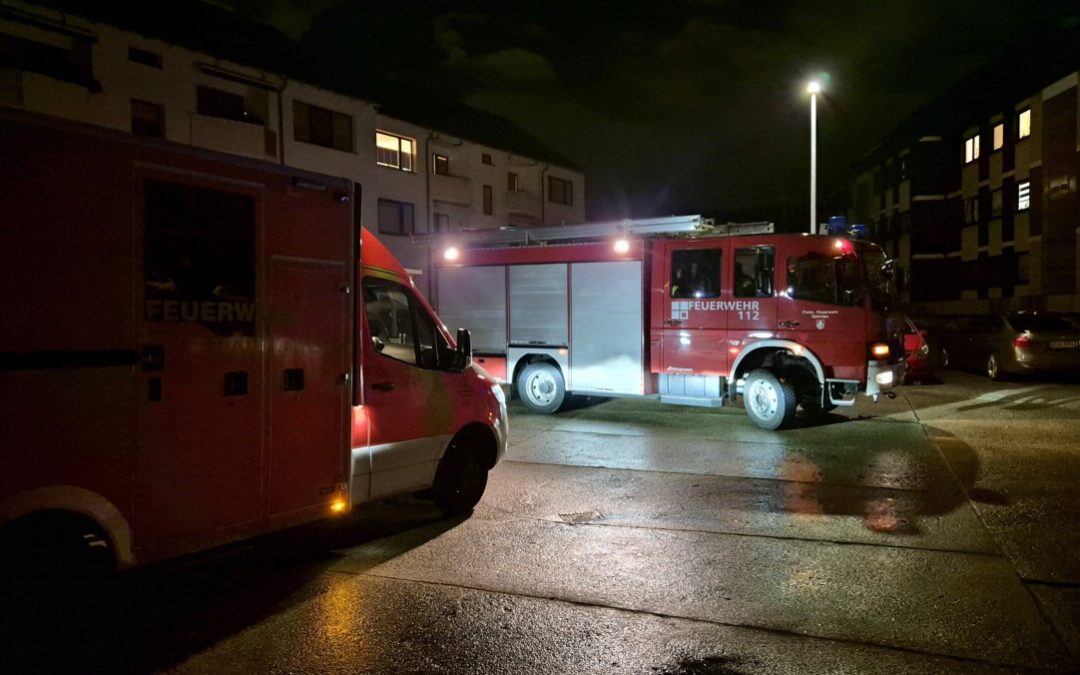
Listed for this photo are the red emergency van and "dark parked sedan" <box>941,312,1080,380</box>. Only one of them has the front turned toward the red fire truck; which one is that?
the red emergency van

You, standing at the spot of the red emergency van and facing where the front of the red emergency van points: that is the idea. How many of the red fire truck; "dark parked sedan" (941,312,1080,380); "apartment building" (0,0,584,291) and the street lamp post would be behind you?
0

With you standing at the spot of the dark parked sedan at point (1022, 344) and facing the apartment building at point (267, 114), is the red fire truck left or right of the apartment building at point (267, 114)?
left

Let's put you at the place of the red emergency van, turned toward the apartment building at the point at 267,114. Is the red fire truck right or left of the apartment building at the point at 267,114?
right

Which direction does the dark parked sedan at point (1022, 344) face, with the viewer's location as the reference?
facing away from the viewer and to the left of the viewer

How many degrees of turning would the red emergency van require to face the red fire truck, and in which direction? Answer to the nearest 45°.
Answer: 0° — it already faces it

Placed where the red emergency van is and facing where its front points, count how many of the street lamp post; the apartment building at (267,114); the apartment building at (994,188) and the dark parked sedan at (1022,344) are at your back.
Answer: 0

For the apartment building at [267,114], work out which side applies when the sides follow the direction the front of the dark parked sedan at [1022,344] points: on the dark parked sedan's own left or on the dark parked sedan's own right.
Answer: on the dark parked sedan's own left

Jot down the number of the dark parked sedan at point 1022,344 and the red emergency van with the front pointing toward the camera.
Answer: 0

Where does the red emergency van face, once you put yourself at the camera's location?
facing away from the viewer and to the right of the viewer

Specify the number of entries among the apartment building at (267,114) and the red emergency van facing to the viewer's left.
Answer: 0

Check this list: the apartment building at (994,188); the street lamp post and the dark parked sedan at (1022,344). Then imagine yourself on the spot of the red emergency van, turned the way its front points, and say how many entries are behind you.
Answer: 0

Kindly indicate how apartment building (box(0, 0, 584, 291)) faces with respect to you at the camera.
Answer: facing the viewer and to the right of the viewer

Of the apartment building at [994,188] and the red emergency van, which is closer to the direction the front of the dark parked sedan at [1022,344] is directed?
the apartment building

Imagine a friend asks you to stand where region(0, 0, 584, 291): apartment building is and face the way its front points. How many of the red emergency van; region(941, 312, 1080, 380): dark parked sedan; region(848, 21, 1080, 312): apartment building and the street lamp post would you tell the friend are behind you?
0

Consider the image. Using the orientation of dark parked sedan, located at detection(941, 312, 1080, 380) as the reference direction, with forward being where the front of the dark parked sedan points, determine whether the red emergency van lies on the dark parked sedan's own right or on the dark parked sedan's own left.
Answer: on the dark parked sedan's own left

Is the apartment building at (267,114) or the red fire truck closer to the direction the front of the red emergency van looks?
the red fire truck

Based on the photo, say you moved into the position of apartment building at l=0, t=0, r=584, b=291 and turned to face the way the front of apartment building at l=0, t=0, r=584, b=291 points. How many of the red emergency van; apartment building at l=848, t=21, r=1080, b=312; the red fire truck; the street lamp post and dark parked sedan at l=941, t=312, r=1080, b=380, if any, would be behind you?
0
